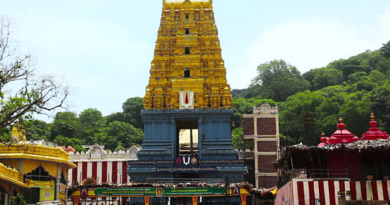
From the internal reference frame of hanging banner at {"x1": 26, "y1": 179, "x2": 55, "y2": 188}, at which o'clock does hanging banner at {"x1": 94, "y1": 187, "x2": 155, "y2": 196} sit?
hanging banner at {"x1": 94, "y1": 187, "x2": 155, "y2": 196} is roughly at 10 o'clock from hanging banner at {"x1": 26, "y1": 179, "x2": 55, "y2": 188}.

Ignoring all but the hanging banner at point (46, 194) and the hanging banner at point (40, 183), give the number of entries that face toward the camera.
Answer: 2

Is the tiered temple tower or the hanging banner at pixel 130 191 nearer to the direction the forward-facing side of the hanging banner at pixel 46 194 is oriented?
the hanging banner

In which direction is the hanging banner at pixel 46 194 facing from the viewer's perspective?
toward the camera

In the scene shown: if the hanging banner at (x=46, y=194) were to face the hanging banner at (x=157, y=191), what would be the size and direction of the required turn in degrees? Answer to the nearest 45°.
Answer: approximately 45° to its left

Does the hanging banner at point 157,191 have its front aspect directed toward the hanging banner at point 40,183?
no

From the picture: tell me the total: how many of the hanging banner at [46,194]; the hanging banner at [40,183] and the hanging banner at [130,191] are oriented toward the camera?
3

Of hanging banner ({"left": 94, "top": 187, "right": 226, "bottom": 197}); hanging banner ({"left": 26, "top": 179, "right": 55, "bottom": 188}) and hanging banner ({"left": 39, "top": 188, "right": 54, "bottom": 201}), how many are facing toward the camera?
3

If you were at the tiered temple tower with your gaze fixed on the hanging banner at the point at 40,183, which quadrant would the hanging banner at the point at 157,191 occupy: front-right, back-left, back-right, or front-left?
front-left

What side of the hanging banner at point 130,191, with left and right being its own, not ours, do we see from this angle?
front

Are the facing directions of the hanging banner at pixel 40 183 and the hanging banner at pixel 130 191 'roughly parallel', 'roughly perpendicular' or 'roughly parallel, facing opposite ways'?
roughly parallel

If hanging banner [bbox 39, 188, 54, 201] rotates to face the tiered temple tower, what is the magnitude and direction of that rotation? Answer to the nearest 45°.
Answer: approximately 135° to its left

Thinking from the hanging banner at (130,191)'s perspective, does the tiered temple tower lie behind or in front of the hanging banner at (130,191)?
behind

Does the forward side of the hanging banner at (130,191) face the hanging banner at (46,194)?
no

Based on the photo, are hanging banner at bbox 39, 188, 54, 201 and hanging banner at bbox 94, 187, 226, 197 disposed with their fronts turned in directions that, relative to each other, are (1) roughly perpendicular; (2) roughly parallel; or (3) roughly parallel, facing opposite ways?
roughly parallel

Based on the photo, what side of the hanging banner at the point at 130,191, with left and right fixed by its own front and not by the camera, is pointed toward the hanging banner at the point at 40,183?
right

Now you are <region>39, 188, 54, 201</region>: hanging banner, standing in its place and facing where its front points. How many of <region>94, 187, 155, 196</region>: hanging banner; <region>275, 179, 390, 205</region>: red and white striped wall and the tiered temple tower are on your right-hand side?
0
